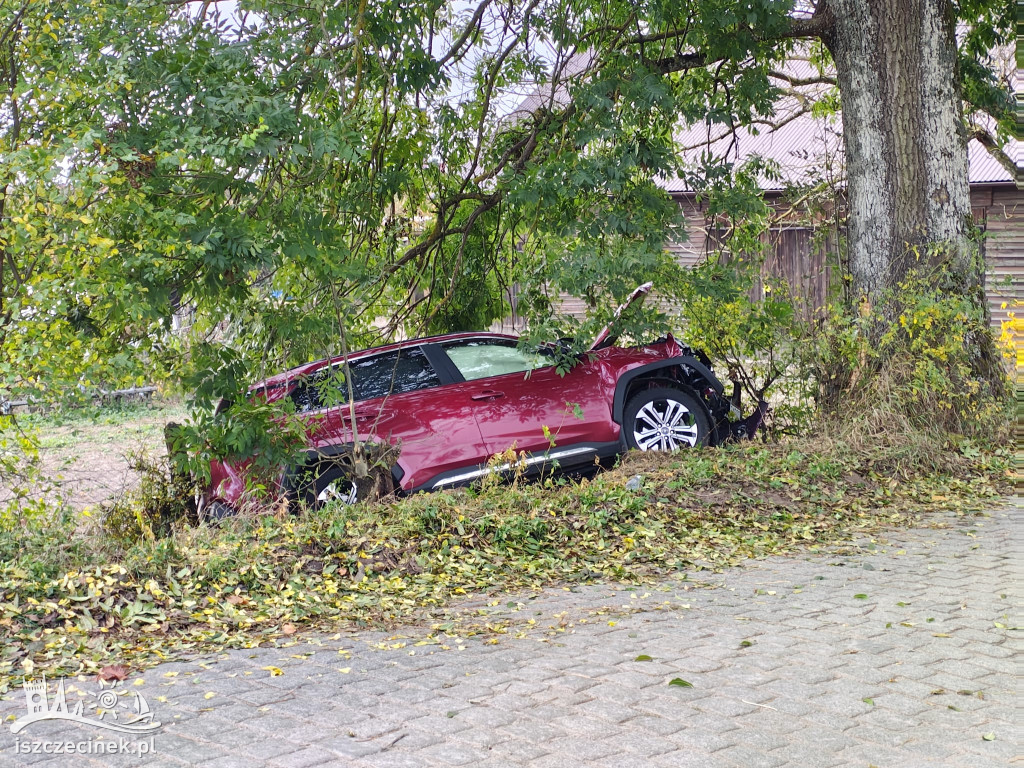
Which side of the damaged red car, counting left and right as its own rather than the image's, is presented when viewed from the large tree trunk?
front

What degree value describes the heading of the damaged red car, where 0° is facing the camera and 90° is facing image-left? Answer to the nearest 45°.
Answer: approximately 270°
